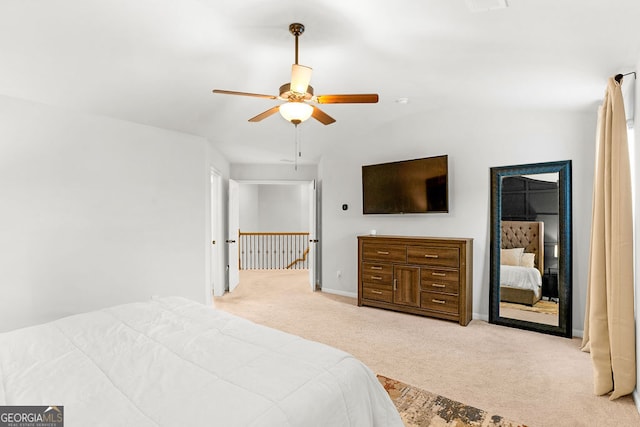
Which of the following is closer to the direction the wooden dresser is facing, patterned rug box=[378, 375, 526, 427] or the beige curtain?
the patterned rug

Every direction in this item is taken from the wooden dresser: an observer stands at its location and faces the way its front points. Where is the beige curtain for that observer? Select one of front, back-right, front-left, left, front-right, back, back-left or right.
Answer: left

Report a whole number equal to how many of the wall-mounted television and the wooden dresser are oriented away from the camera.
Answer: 0

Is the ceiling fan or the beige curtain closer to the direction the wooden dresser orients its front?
the ceiling fan

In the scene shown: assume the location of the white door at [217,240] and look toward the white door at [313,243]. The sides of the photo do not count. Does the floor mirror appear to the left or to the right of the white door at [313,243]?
right

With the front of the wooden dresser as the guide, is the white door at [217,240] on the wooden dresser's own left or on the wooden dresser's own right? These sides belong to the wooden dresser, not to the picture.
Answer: on the wooden dresser's own right

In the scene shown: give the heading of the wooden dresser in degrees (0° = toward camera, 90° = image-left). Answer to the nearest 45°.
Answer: approximately 45°

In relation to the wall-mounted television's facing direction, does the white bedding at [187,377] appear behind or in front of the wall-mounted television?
in front

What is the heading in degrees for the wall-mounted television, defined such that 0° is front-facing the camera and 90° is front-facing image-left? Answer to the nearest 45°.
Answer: approximately 45°

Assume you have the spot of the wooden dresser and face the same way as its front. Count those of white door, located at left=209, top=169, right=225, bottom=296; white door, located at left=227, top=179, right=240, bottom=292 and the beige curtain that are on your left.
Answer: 1
